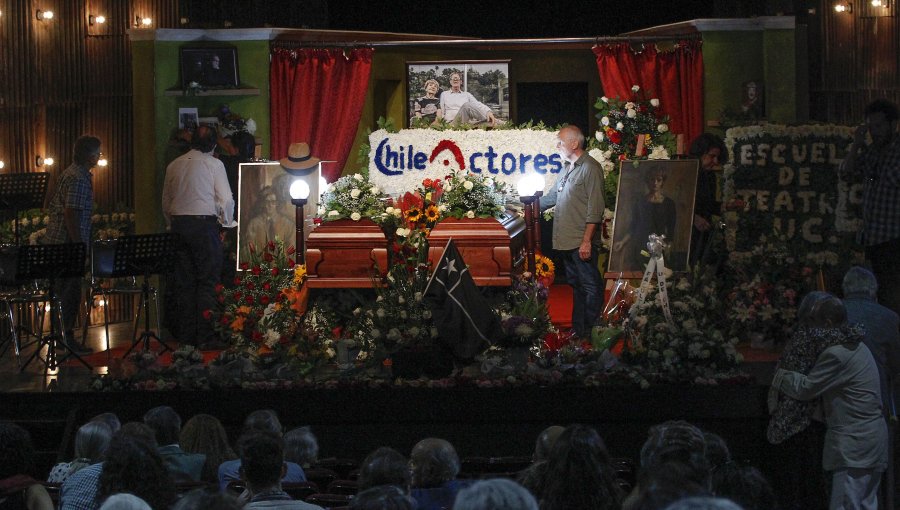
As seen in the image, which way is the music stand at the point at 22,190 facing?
away from the camera

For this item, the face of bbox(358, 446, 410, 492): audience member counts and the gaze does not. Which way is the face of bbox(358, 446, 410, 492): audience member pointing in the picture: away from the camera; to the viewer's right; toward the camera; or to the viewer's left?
away from the camera

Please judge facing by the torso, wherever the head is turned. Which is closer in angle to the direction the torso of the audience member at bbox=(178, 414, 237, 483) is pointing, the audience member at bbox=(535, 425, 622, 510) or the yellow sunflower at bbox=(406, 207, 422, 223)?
the yellow sunflower

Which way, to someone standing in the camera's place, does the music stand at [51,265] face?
facing away from the viewer

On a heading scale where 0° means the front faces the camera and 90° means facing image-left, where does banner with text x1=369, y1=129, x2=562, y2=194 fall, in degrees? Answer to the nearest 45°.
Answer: approximately 0°

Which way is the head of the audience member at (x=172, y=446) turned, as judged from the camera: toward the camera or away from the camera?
away from the camera

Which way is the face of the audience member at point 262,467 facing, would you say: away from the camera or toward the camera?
away from the camera

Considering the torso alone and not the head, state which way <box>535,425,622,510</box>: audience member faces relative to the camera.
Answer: away from the camera

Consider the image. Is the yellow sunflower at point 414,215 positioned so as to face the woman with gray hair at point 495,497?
yes

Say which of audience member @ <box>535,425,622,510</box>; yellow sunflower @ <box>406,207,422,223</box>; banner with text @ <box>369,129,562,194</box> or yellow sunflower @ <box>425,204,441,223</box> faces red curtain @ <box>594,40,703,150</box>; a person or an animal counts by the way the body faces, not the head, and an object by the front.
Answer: the audience member

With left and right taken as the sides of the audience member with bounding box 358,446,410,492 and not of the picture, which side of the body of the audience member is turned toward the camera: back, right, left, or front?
back

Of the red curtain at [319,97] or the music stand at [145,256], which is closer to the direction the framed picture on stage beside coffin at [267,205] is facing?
the music stand

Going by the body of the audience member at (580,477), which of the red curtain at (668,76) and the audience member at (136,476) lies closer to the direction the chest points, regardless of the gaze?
the red curtain
